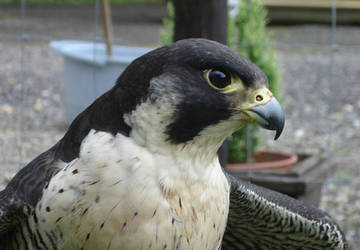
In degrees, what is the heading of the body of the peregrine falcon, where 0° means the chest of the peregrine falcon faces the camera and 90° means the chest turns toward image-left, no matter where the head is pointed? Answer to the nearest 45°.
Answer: approximately 315°

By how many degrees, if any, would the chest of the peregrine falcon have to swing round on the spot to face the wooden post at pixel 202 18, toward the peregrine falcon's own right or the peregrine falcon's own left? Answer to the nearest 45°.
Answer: approximately 135° to the peregrine falcon's own left

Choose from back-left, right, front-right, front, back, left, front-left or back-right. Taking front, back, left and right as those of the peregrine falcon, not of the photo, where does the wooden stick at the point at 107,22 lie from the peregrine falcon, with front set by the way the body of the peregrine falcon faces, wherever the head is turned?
back-left

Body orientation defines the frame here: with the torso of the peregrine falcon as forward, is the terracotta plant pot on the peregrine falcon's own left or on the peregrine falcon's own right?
on the peregrine falcon's own left
